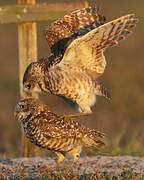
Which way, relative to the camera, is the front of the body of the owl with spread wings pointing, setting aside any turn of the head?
to the viewer's left

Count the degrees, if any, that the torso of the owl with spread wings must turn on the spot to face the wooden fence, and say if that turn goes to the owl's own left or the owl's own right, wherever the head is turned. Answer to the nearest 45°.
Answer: approximately 45° to the owl's own right

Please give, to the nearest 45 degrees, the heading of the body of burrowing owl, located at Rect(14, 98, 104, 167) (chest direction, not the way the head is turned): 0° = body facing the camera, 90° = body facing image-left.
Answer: approximately 90°
